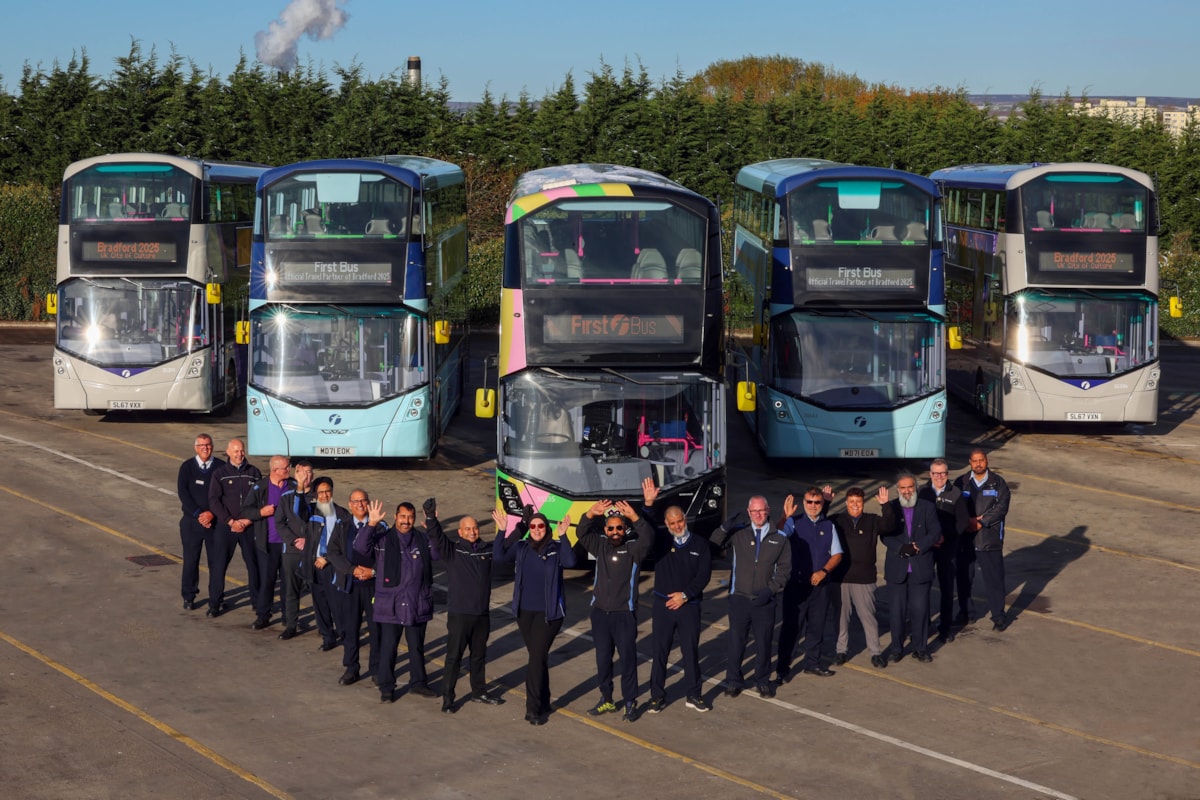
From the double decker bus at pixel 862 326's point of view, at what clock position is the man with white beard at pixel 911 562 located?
The man with white beard is roughly at 12 o'clock from the double decker bus.

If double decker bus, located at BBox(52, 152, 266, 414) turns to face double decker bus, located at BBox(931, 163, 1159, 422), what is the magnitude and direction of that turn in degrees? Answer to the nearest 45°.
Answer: approximately 90° to its left

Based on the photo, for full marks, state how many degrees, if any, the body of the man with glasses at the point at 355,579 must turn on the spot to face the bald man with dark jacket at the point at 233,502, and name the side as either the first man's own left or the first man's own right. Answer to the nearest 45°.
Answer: approximately 135° to the first man's own right

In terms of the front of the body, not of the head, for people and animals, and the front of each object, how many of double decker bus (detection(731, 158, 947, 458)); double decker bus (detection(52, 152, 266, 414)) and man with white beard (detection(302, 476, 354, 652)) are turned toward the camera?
3

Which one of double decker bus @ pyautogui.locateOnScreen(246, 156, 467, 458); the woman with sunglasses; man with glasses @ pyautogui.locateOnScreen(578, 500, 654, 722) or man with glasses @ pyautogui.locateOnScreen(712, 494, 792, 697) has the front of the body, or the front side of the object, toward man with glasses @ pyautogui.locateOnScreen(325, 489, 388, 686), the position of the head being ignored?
the double decker bus

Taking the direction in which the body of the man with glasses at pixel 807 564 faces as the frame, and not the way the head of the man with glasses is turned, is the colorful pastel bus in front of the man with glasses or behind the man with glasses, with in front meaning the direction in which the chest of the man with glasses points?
behind

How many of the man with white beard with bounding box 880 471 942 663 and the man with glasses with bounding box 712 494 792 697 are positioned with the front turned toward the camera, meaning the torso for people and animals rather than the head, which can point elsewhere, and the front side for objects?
2

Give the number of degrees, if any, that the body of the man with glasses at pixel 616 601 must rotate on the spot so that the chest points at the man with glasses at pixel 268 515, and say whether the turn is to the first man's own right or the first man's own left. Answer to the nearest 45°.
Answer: approximately 135° to the first man's own right
